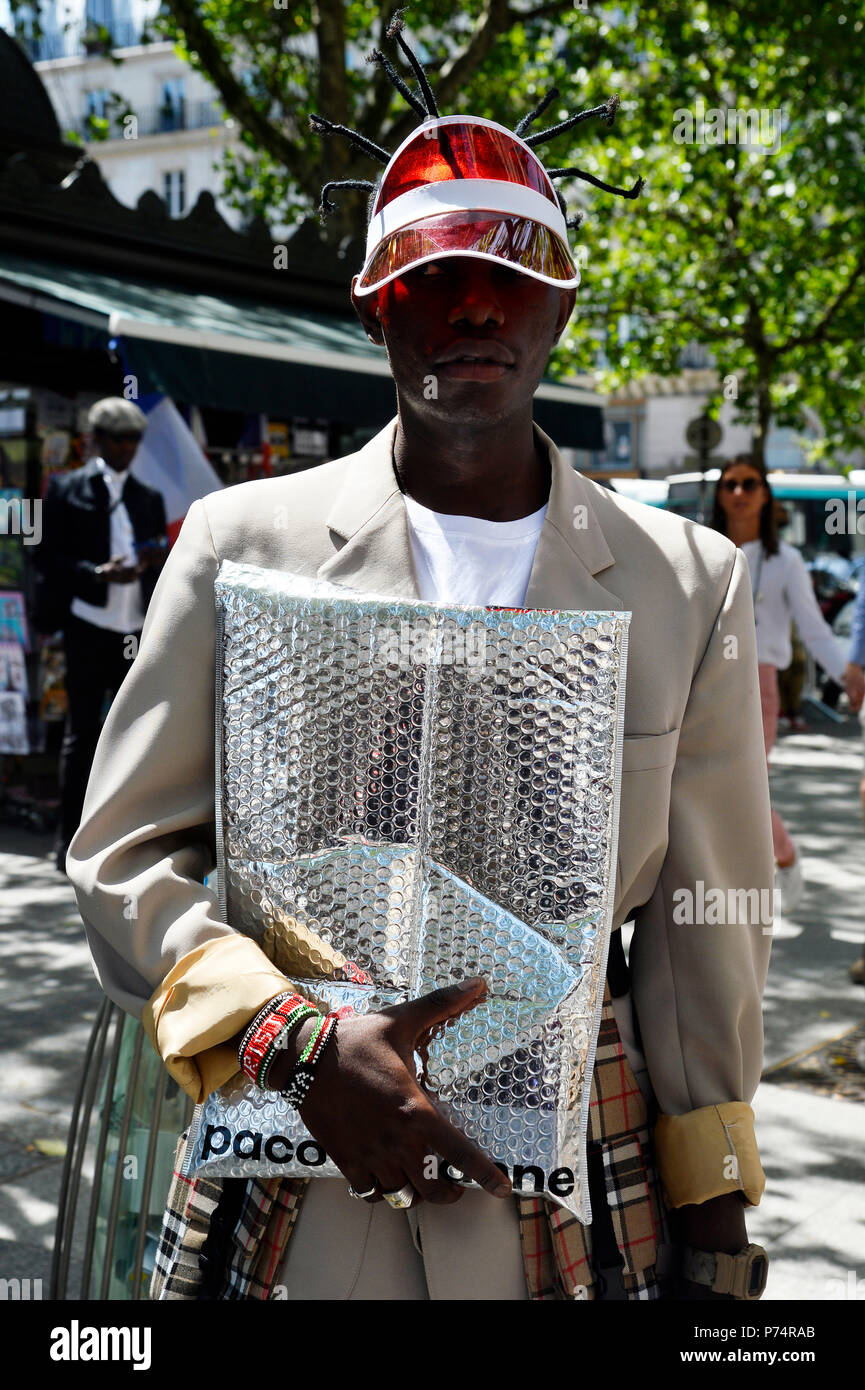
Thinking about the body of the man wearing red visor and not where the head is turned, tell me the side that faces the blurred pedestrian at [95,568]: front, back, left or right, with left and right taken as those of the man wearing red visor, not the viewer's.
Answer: back

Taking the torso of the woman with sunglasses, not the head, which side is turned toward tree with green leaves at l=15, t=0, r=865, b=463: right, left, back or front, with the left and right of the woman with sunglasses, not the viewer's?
back

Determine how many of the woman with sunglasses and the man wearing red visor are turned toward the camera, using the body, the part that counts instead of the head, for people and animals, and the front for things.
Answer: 2

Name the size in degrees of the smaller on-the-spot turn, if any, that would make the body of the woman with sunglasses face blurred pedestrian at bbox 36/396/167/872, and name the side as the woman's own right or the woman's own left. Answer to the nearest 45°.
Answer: approximately 90° to the woman's own right

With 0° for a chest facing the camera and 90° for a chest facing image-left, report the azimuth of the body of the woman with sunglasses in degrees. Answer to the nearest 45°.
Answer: approximately 0°

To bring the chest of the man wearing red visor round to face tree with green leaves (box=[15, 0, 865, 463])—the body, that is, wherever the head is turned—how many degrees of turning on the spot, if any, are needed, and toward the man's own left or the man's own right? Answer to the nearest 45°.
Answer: approximately 180°

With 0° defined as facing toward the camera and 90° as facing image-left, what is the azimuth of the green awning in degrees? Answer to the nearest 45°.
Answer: approximately 315°
